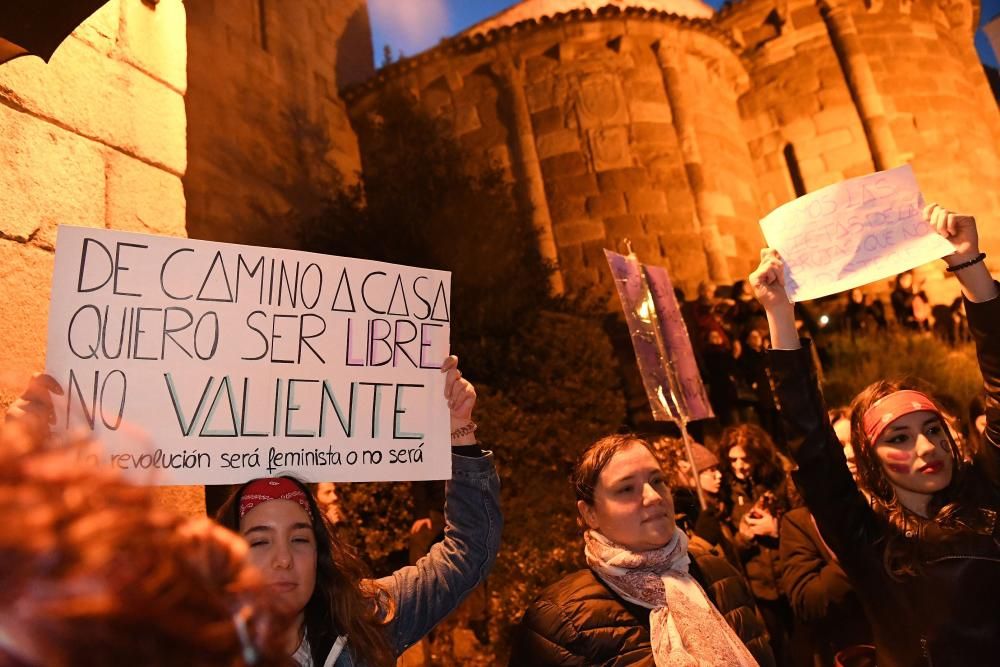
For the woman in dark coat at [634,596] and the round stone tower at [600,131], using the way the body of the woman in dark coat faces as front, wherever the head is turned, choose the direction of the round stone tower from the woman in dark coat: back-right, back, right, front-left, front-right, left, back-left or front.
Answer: back-left

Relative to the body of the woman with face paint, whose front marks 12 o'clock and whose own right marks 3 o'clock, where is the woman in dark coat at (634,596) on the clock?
The woman in dark coat is roughly at 4 o'clock from the woman with face paint.

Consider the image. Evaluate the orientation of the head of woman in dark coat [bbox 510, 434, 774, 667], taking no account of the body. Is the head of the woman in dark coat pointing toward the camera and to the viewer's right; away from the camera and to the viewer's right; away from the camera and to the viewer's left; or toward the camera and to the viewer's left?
toward the camera and to the viewer's right

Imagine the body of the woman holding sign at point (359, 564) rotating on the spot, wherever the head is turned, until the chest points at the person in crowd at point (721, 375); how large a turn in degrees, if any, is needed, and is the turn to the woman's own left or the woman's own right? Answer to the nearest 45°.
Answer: approximately 135° to the woman's own left

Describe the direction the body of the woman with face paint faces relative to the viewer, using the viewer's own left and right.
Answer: facing the viewer and to the right of the viewer

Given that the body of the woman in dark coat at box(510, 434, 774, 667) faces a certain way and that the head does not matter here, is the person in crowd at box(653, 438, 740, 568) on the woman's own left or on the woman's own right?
on the woman's own left

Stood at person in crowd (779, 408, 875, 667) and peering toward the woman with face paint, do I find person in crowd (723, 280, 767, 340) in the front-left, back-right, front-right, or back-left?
back-left

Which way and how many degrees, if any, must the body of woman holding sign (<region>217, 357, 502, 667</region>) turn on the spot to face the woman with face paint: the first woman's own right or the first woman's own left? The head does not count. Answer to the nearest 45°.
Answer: approximately 90° to the first woman's own left

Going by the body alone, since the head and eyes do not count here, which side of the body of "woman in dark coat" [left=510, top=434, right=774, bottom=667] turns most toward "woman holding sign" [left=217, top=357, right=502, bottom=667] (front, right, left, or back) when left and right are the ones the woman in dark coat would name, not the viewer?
right
